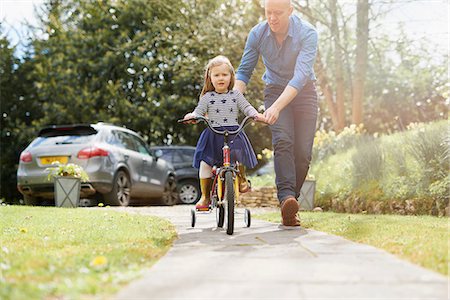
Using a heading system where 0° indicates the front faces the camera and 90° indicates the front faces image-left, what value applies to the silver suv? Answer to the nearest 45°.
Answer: approximately 225°

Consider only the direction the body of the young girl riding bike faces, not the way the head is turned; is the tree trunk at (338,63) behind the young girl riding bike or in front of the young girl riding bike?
behind

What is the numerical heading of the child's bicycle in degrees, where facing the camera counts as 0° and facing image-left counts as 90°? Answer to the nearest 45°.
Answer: approximately 0°

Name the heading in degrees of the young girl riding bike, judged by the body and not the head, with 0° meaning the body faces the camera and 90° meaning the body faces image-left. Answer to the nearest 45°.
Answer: approximately 0°

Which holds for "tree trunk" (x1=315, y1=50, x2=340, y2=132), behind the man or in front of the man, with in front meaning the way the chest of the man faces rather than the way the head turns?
behind
